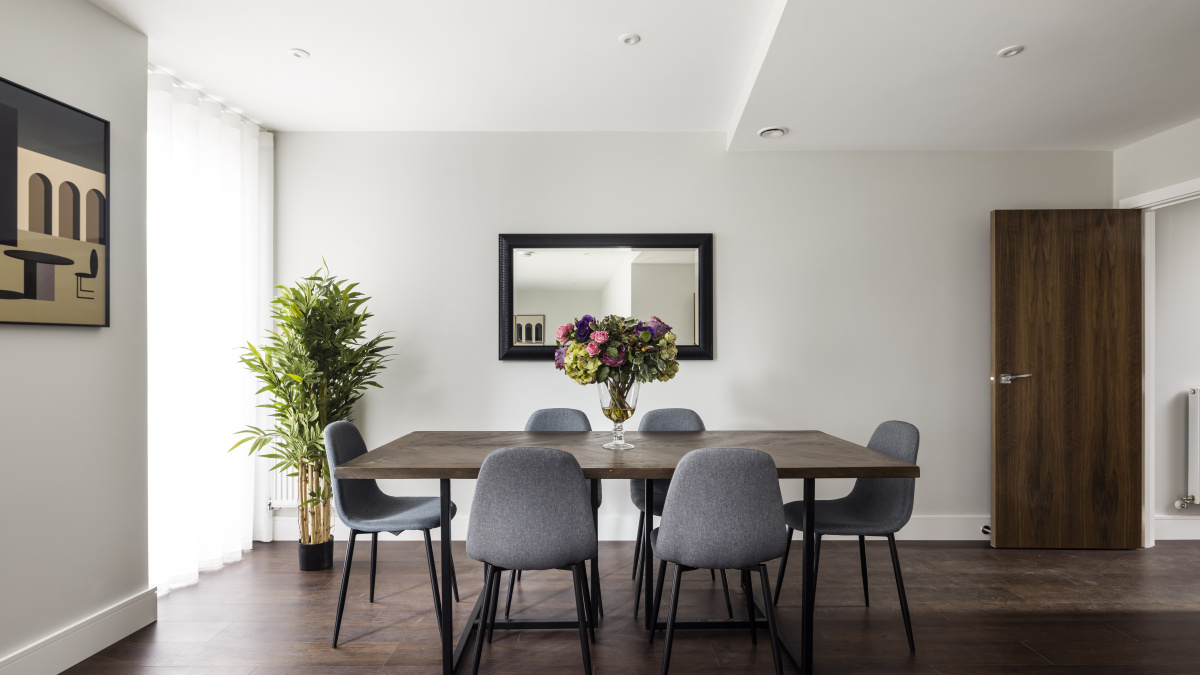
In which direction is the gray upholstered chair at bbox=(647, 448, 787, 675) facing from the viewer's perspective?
away from the camera

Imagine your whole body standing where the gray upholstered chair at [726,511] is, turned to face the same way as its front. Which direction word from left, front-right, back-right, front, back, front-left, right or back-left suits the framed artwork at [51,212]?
left

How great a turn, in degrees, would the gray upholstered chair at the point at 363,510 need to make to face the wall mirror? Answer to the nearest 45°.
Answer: approximately 45° to its left

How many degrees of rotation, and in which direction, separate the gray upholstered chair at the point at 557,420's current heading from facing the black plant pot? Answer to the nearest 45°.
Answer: approximately 90° to its right

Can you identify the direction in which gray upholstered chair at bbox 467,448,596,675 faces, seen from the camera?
facing away from the viewer

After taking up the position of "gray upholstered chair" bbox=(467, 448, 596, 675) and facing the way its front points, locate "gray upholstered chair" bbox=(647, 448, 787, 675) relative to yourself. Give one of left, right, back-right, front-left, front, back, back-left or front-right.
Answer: right

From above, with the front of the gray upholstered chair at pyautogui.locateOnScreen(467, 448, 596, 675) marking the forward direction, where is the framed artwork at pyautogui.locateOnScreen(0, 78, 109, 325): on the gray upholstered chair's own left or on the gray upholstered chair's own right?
on the gray upholstered chair's own left

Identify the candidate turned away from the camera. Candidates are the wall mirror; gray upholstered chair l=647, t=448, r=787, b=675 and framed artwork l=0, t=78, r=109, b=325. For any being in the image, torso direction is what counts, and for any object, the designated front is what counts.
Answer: the gray upholstered chair

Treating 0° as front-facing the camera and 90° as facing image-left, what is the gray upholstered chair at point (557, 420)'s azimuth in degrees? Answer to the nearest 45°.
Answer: approximately 0°

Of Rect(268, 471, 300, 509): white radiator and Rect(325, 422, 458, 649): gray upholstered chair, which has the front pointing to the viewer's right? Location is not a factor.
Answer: the gray upholstered chair

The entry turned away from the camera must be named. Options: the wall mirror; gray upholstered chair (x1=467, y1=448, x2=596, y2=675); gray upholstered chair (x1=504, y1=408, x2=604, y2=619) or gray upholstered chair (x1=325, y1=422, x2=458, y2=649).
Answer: gray upholstered chair (x1=467, y1=448, x2=596, y2=675)

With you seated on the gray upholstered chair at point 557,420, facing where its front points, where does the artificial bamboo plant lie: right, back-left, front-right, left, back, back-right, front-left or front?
right

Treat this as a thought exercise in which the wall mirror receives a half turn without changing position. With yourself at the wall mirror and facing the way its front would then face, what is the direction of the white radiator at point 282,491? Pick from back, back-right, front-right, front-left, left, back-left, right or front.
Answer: left

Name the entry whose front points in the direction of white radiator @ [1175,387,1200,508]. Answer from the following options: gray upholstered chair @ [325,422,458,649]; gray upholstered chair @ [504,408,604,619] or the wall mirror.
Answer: gray upholstered chair @ [325,422,458,649]

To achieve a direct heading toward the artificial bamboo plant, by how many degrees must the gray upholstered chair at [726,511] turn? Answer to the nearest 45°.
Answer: approximately 90° to its left

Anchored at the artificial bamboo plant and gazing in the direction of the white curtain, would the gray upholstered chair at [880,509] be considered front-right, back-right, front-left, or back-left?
back-left

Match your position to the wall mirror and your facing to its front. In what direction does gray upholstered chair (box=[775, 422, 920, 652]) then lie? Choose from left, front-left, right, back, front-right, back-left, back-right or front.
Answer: front-left

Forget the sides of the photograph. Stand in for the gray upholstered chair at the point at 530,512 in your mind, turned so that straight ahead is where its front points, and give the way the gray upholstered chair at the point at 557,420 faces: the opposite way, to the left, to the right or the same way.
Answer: the opposite way

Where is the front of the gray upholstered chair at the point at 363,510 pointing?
to the viewer's right
